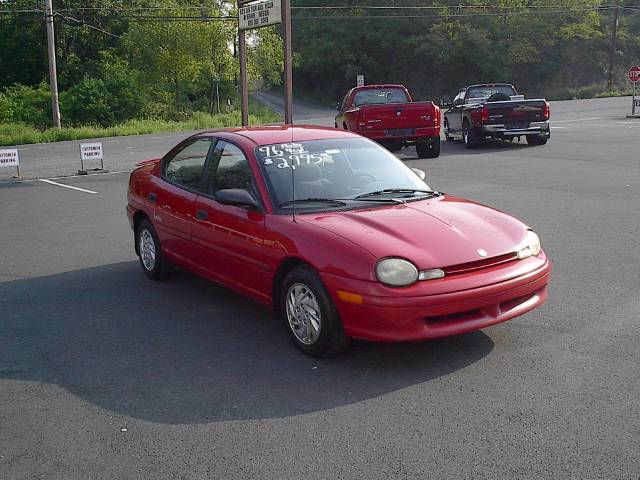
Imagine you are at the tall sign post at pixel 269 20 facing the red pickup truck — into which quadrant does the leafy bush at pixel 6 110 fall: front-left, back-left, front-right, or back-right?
back-left

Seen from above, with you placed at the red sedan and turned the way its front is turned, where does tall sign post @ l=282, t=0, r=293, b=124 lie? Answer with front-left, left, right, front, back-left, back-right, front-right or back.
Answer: back-left

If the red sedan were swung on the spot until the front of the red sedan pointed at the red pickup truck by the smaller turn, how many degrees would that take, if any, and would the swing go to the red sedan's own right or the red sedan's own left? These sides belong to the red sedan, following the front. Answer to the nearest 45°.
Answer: approximately 135° to the red sedan's own left

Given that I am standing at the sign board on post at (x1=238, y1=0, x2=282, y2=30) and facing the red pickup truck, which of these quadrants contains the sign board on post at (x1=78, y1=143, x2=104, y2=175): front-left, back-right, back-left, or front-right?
back-right

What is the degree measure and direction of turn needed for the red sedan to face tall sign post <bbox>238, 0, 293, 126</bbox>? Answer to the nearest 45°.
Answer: approximately 135° to its left

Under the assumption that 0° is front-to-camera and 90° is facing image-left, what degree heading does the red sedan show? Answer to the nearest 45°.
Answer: approximately 315°

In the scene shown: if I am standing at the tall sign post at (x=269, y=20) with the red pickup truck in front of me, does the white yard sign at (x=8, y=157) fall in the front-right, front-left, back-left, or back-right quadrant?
back-right

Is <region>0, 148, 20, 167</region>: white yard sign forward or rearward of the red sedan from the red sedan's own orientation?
rearward

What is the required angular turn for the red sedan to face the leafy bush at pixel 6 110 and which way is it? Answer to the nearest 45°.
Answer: approximately 180°

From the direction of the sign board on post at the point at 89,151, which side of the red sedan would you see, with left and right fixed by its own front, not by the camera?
back

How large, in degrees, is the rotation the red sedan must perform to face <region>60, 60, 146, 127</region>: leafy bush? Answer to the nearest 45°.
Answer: approximately 135° to its left

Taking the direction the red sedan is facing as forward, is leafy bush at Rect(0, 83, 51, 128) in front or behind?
behind
